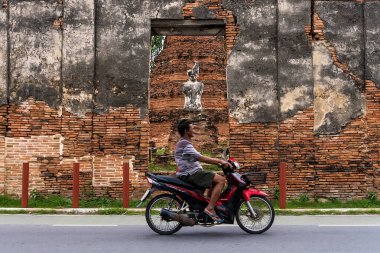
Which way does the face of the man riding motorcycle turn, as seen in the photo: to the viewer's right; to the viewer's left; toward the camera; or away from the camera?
to the viewer's right

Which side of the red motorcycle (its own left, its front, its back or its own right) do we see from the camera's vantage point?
right

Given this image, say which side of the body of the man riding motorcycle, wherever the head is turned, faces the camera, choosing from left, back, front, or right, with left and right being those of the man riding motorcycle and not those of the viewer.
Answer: right

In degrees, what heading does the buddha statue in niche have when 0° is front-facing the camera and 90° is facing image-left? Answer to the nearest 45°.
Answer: approximately 0°

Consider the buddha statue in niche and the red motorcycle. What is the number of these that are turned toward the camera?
1

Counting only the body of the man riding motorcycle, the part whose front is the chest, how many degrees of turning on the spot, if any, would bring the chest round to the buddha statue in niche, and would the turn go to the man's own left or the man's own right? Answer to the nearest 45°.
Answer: approximately 90° to the man's own left

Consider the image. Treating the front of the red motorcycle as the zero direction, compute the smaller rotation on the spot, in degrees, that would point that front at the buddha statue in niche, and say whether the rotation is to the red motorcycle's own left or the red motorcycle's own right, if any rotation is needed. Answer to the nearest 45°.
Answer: approximately 90° to the red motorcycle's own left

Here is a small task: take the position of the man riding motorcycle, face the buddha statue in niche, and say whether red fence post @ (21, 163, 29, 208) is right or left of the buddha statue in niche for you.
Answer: left

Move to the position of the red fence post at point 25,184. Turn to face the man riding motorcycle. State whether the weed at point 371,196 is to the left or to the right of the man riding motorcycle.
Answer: left
